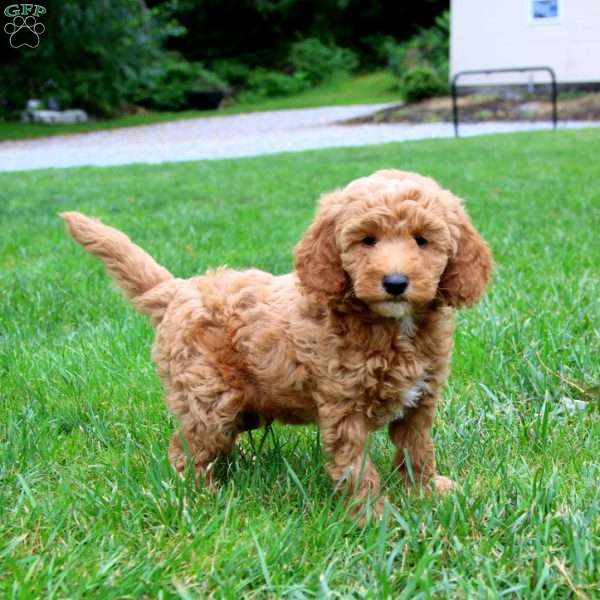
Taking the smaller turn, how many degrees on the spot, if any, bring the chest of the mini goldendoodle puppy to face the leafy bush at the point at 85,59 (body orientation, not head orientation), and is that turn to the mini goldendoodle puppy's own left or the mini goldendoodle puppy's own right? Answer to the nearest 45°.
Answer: approximately 135° to the mini goldendoodle puppy's own left

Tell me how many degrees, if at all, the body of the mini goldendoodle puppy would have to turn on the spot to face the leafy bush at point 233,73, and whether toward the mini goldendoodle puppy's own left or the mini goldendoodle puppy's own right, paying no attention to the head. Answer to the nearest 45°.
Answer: approximately 135° to the mini goldendoodle puppy's own left

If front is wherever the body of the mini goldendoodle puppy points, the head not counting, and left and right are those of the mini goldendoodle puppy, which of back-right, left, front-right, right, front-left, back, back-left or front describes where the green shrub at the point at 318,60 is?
back-left

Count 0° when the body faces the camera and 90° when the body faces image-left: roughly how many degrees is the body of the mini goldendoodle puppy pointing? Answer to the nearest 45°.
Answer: approximately 315°

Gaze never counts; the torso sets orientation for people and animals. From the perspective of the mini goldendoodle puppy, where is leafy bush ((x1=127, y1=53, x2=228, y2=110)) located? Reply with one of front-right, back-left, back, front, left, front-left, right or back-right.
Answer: back-left

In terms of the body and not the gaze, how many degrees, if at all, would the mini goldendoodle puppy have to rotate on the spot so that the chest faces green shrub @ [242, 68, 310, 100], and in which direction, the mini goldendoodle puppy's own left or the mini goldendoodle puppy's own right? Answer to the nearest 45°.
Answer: approximately 135° to the mini goldendoodle puppy's own left

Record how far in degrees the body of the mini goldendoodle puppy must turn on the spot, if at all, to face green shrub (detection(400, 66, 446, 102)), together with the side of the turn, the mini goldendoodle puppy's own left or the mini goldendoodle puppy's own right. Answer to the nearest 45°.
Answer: approximately 135° to the mini goldendoodle puppy's own left

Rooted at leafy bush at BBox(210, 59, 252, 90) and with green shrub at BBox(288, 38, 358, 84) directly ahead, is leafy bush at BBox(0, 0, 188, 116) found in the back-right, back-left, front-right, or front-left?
back-right

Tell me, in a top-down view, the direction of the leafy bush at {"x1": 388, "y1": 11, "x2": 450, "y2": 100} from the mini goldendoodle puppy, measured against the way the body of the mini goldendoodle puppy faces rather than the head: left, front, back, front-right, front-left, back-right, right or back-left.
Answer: back-left
